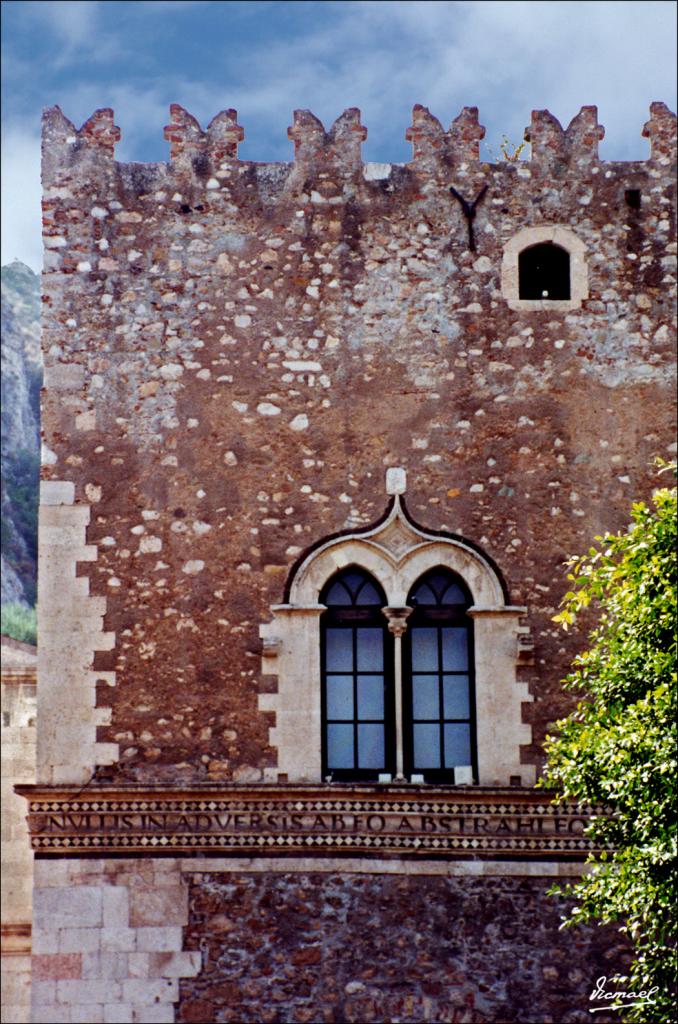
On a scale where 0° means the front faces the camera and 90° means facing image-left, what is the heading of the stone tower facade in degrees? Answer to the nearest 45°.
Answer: approximately 0°

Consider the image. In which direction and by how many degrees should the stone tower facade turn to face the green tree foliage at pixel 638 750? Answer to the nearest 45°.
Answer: approximately 45° to its left
